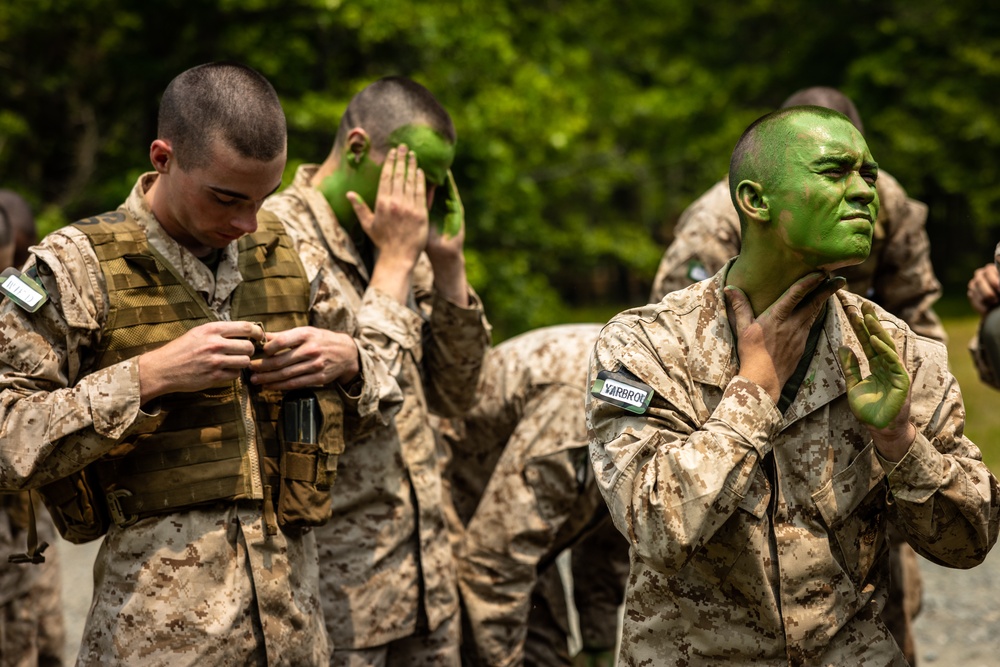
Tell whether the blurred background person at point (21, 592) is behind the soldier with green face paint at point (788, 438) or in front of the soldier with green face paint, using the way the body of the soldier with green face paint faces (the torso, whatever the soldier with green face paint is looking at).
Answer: behind

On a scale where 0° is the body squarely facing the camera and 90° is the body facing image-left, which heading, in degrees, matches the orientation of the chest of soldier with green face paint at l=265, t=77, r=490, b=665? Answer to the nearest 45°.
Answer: approximately 315°

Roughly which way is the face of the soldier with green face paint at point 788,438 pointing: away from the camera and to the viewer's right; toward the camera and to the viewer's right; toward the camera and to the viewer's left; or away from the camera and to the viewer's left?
toward the camera and to the viewer's right

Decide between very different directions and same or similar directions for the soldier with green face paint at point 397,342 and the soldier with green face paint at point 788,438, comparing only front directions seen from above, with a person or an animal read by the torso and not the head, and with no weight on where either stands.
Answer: same or similar directions

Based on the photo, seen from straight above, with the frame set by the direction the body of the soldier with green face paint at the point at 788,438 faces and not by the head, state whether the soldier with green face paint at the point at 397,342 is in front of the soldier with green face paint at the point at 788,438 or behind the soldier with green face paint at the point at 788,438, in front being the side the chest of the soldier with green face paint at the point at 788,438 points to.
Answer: behind

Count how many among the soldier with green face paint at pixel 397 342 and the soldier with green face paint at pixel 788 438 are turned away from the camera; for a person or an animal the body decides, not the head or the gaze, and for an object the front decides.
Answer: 0

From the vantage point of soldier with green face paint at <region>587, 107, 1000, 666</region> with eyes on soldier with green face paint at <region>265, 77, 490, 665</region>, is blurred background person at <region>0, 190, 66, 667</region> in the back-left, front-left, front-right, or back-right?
front-left
